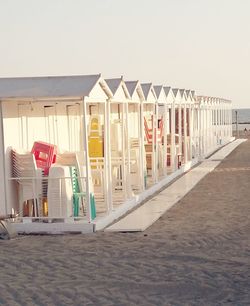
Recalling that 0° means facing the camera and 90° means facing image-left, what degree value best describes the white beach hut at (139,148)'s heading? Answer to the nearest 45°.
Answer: approximately 315°

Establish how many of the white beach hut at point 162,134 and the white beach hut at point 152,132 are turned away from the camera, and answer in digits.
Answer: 0

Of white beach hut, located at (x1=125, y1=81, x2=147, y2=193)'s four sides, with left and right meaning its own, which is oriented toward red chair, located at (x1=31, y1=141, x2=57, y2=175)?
right

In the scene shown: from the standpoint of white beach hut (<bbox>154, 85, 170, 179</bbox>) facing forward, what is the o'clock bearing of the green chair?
The green chair is roughly at 2 o'clock from the white beach hut.

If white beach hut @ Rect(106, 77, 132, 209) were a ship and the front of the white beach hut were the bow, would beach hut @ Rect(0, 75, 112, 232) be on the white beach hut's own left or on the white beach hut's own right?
on the white beach hut's own right

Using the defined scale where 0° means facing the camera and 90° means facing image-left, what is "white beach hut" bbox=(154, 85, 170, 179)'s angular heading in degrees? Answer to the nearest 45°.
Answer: approximately 315°

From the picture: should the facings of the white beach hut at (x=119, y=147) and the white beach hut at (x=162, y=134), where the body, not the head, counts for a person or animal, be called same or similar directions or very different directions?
same or similar directions

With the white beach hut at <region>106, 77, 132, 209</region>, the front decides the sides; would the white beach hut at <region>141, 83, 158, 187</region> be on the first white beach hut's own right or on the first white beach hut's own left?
on the first white beach hut's own left

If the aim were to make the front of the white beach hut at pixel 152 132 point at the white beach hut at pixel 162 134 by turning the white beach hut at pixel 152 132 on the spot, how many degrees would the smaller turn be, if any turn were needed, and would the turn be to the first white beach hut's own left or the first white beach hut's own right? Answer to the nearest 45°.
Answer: approximately 135° to the first white beach hut's own left

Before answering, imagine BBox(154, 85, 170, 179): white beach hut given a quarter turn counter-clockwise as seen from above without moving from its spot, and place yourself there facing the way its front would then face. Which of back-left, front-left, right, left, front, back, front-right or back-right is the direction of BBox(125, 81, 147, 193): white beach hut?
back-right

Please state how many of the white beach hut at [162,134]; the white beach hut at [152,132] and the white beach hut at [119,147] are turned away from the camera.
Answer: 0

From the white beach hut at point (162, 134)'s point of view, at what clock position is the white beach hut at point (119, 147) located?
the white beach hut at point (119, 147) is roughly at 2 o'clock from the white beach hut at point (162, 134).

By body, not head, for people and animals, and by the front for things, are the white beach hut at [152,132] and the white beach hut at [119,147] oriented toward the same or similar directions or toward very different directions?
same or similar directions

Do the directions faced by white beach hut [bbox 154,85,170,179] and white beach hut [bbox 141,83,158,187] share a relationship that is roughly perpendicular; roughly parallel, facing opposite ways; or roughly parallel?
roughly parallel

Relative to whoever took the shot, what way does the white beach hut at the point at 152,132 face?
facing the viewer and to the right of the viewer

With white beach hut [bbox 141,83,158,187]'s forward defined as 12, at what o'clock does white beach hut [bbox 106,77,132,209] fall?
white beach hut [bbox 106,77,132,209] is roughly at 2 o'clock from white beach hut [bbox 141,83,158,187].
